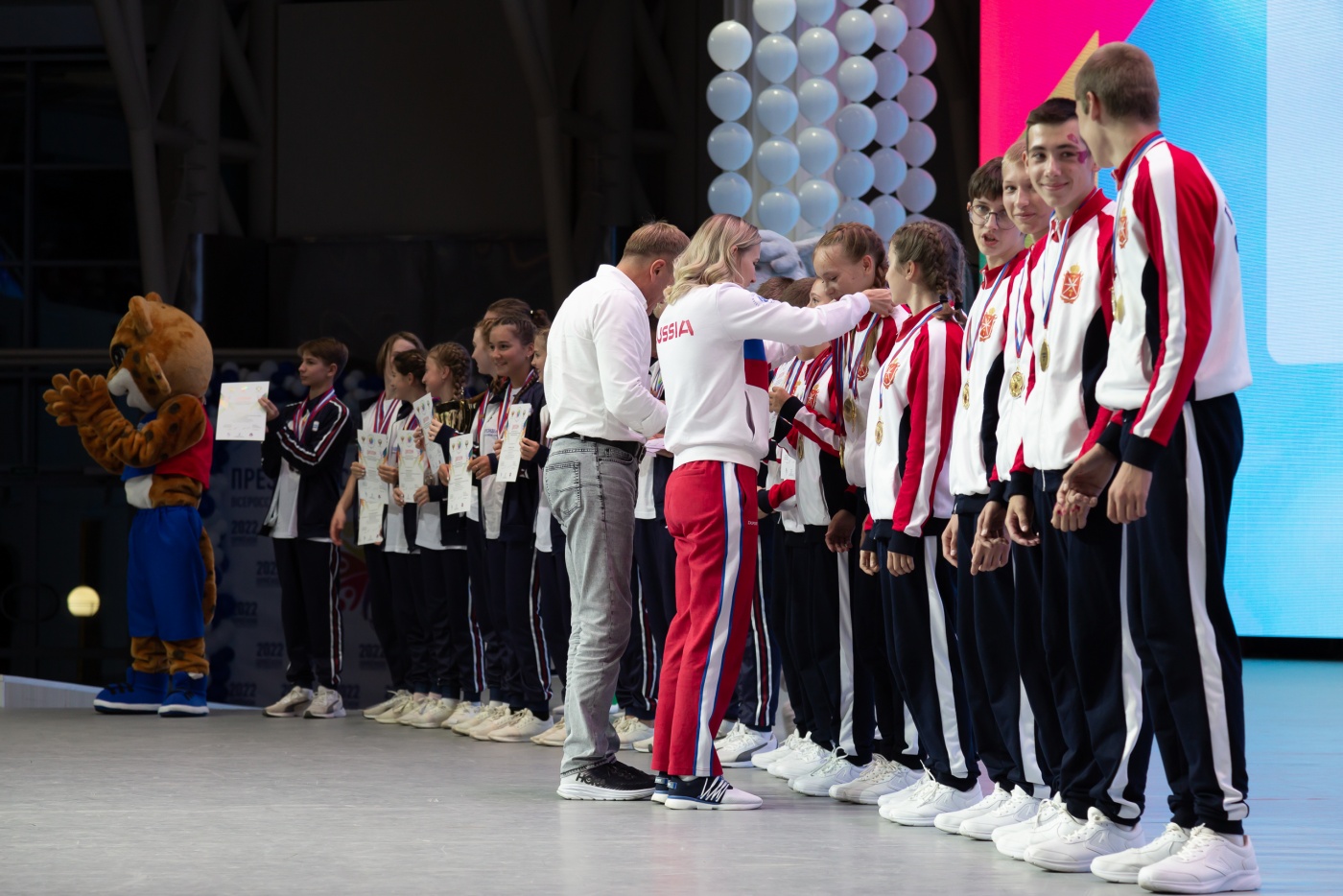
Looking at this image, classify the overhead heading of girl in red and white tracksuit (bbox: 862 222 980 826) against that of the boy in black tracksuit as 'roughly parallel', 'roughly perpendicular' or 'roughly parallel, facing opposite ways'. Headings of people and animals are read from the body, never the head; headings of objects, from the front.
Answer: roughly perpendicular

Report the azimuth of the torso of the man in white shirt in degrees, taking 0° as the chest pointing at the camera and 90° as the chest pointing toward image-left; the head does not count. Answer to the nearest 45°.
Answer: approximately 270°

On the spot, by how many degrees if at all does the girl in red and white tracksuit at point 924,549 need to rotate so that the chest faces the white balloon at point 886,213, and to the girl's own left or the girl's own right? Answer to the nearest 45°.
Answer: approximately 90° to the girl's own right

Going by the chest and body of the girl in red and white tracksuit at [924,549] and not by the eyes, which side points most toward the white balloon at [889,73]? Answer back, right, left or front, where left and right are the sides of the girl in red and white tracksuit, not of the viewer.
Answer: right

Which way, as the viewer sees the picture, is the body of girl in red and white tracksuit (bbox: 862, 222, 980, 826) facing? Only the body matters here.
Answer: to the viewer's left

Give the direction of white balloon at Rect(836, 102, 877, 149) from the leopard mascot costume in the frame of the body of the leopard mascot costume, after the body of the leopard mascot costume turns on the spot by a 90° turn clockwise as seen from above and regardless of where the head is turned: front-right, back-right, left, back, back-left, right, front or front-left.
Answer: right

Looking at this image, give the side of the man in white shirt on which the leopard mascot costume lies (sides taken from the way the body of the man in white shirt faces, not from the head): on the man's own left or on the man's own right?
on the man's own left

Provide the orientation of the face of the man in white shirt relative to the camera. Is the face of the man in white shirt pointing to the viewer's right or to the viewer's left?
to the viewer's right

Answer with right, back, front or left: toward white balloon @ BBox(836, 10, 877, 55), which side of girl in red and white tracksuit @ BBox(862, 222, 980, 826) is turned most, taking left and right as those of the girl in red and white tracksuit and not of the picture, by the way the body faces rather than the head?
right

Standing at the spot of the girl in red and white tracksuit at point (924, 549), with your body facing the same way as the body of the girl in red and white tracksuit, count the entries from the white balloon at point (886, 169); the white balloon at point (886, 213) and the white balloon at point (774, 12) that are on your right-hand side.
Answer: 3
